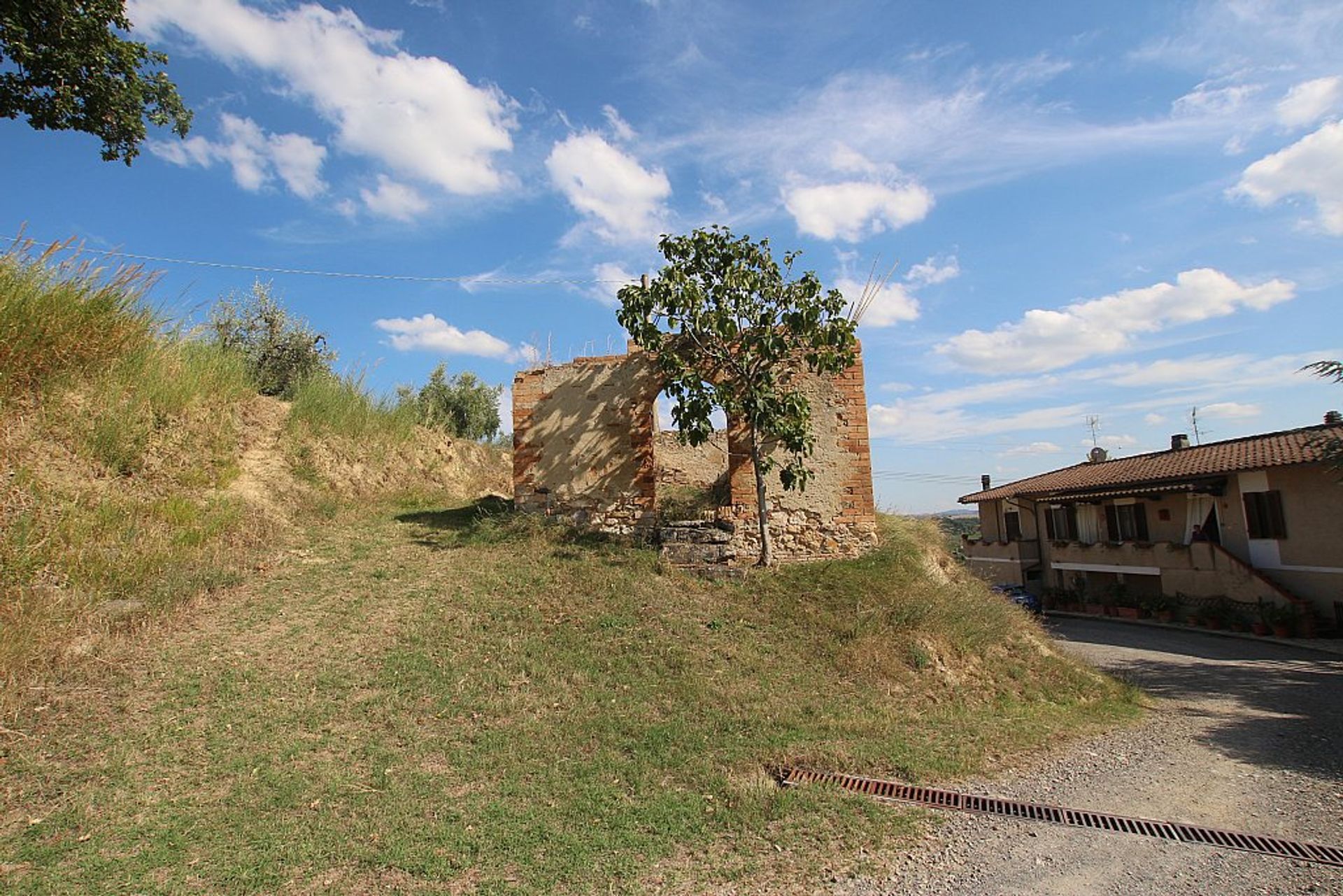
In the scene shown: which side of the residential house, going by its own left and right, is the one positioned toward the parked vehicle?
right

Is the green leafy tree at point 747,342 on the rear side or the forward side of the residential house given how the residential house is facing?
on the forward side

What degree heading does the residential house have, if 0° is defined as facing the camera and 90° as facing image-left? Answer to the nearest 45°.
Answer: approximately 45°
